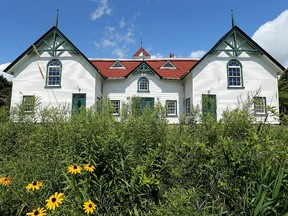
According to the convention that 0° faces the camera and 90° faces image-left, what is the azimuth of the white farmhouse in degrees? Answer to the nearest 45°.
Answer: approximately 0°
